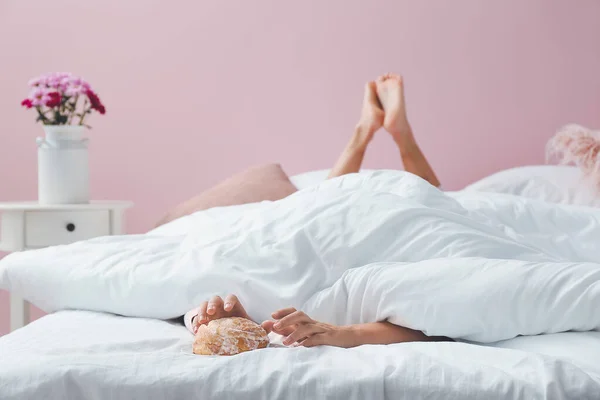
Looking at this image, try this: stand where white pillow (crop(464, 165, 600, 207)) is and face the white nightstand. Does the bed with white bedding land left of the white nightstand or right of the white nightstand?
left

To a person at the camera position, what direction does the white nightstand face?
facing the viewer

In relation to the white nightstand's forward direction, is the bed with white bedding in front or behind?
in front

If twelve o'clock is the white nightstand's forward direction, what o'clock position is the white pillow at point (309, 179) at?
The white pillow is roughly at 9 o'clock from the white nightstand.

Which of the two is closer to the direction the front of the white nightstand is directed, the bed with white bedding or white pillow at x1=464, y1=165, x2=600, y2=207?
the bed with white bedding

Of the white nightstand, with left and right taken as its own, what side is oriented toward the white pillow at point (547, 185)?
left
